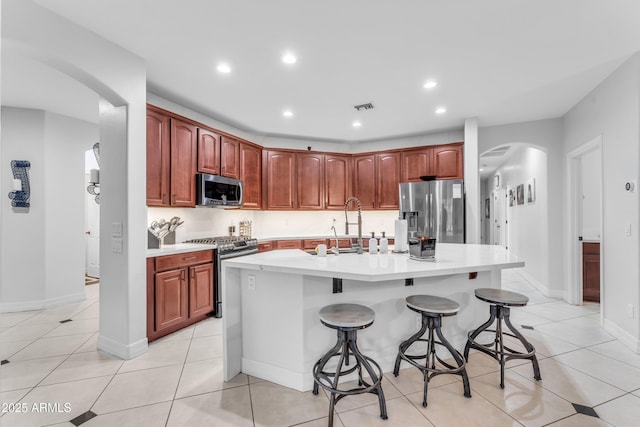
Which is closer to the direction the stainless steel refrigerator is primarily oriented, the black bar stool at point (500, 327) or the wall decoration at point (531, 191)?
the black bar stool

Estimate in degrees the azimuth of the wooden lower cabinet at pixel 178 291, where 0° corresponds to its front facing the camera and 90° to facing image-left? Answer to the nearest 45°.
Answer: approximately 315°

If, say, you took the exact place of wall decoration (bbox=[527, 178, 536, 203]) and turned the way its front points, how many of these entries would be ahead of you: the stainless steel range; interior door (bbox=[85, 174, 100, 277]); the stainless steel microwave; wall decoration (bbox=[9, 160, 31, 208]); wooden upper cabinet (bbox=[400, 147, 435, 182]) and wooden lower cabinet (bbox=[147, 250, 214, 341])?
6

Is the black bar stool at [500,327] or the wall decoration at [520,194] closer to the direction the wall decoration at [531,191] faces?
the black bar stool

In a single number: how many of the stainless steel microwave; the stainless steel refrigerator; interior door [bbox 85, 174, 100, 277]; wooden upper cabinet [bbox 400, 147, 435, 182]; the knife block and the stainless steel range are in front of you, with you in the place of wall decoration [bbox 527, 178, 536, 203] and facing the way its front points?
6

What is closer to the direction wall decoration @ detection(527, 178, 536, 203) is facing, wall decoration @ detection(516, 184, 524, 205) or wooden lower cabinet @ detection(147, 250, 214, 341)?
the wooden lower cabinet

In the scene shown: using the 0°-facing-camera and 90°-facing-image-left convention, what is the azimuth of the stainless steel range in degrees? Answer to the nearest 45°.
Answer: approximately 315°

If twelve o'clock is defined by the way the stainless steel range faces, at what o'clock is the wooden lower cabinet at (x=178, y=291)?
The wooden lower cabinet is roughly at 3 o'clock from the stainless steel range.

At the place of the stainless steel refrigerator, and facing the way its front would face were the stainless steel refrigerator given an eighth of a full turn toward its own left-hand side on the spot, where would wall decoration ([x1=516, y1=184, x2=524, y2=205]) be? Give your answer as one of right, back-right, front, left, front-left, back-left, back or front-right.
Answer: back-left

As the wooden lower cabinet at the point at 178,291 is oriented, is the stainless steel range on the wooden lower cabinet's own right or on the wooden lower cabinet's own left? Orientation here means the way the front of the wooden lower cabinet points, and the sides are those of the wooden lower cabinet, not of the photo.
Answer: on the wooden lower cabinet's own left

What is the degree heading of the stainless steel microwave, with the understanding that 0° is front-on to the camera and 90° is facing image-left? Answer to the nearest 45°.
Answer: approximately 315°

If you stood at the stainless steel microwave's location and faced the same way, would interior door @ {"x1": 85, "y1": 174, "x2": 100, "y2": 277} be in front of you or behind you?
behind

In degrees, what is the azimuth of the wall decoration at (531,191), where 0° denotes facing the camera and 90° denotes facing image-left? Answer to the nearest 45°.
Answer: approximately 45°
